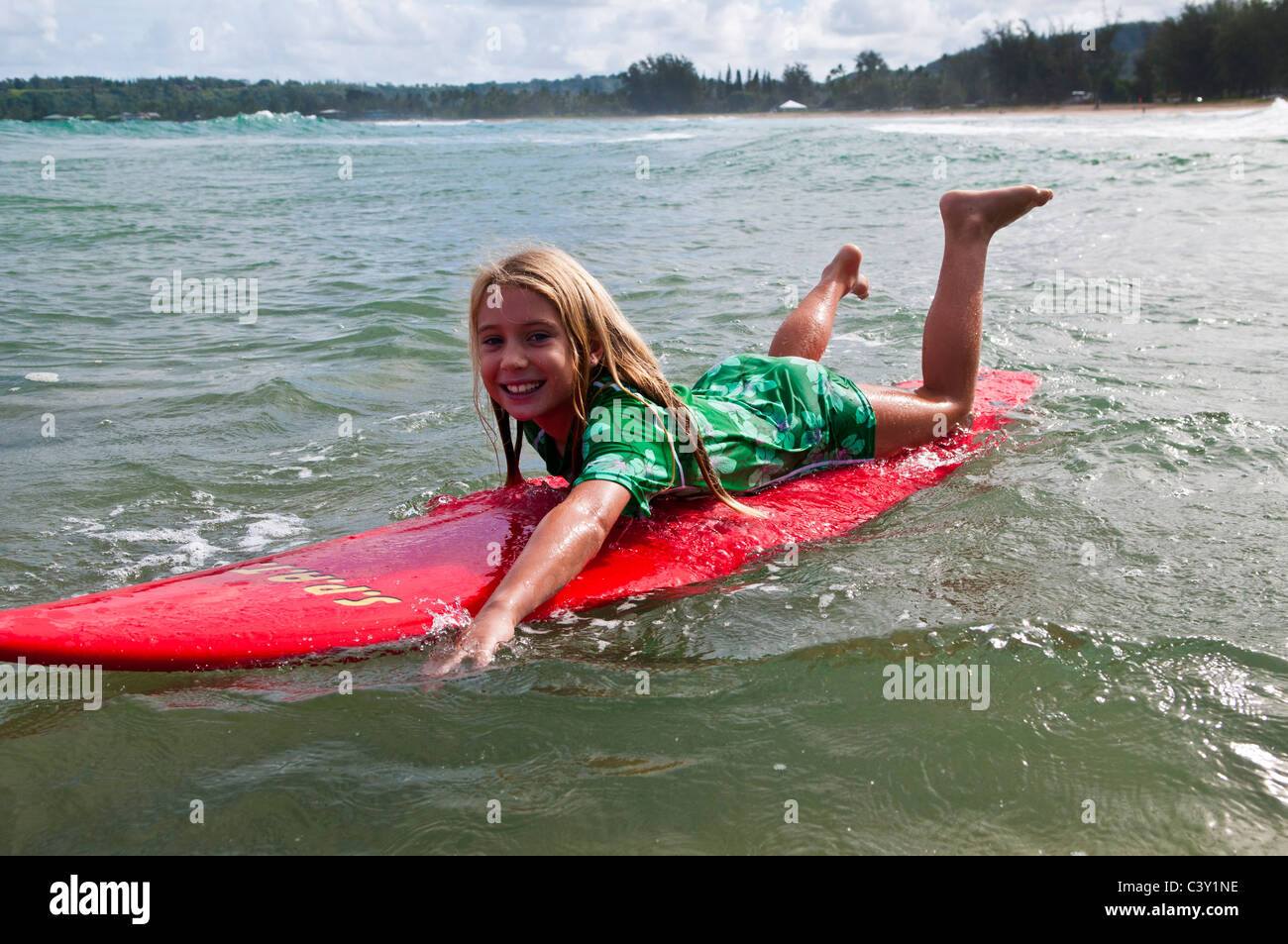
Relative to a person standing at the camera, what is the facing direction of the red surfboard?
facing the viewer and to the left of the viewer
